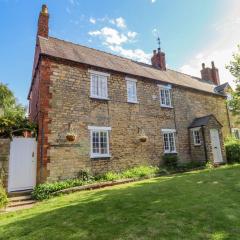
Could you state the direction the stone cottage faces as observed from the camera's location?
facing the viewer and to the right of the viewer

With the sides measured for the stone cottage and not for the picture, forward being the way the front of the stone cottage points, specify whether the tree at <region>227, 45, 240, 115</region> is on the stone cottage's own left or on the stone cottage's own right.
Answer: on the stone cottage's own left

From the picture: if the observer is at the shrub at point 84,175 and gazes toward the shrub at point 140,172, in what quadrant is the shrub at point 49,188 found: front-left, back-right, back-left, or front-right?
back-right

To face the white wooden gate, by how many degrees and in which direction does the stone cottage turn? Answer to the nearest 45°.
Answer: approximately 90° to its right

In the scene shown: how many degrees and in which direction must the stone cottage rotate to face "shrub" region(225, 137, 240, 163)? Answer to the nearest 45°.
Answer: approximately 90° to its left
